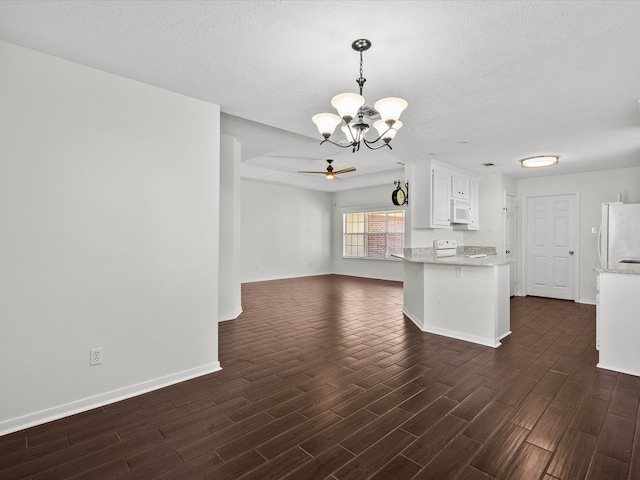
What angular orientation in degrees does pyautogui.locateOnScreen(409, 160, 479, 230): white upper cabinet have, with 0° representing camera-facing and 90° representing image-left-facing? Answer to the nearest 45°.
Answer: approximately 315°

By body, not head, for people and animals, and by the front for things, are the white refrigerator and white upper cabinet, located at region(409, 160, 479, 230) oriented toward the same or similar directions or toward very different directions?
very different directions

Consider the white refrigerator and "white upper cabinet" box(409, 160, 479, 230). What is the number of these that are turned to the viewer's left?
1

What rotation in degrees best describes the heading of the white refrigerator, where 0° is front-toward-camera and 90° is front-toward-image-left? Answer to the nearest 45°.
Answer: approximately 90°

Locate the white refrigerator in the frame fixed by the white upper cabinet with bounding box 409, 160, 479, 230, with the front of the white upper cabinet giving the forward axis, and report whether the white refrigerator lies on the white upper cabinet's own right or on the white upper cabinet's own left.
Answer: on the white upper cabinet's own left

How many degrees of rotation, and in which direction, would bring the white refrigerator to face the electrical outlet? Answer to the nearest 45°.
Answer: approximately 45° to its left

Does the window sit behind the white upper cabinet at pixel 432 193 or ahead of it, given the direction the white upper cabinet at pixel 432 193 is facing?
behind

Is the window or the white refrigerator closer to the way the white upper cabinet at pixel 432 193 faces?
the white refrigerator

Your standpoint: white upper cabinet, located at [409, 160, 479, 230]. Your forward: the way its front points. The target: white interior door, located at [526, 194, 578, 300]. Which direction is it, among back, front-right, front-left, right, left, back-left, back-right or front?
left
